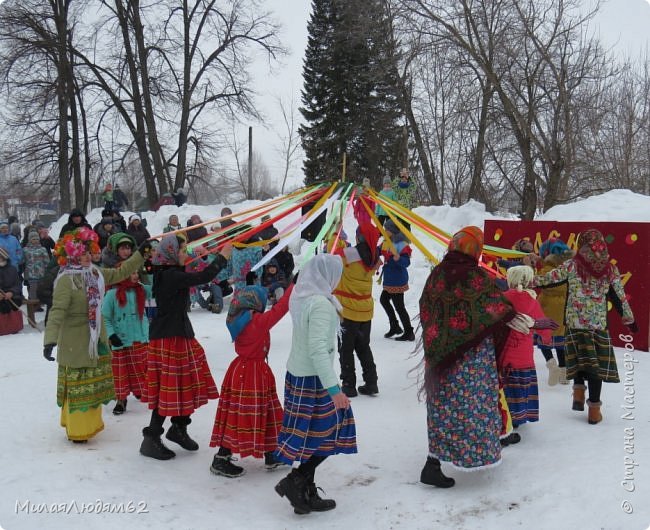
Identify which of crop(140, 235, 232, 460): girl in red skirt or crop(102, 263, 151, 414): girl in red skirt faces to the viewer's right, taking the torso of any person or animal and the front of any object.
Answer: crop(140, 235, 232, 460): girl in red skirt

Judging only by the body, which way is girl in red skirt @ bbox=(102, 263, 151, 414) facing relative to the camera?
toward the camera

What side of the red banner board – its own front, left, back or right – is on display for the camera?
front

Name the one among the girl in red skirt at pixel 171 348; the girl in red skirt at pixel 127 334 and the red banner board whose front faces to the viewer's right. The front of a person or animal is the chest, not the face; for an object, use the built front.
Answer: the girl in red skirt at pixel 171 348

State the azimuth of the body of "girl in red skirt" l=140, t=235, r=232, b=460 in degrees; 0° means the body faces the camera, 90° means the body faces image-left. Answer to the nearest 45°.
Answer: approximately 270°

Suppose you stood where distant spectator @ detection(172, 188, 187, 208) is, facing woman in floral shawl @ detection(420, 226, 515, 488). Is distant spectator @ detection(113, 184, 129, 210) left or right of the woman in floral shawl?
right

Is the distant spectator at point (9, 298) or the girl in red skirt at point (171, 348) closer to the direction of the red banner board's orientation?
the girl in red skirt

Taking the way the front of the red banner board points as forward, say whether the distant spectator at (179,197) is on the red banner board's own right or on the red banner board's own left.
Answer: on the red banner board's own right

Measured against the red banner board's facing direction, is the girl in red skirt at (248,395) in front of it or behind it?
in front

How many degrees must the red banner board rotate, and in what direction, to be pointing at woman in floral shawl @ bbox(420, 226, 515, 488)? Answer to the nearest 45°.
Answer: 0° — it already faces them
